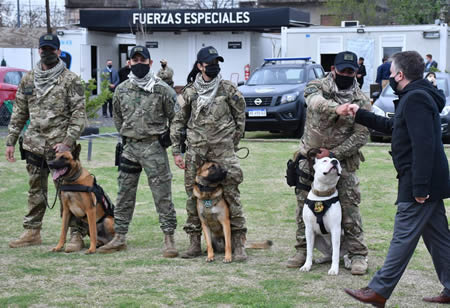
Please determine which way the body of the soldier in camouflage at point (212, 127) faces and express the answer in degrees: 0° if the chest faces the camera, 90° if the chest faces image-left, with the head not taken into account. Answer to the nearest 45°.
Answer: approximately 0°

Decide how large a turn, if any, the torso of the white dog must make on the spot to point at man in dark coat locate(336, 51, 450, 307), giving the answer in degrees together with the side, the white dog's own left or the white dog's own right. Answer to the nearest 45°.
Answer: approximately 45° to the white dog's own left

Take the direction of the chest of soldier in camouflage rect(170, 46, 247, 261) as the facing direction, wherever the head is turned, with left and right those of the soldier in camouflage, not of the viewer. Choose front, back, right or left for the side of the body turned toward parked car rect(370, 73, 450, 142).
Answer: back

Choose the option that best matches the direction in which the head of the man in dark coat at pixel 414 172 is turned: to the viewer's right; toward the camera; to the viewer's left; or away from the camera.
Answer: to the viewer's left

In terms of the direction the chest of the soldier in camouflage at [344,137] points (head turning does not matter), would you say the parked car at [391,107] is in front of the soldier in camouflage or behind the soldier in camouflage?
behind

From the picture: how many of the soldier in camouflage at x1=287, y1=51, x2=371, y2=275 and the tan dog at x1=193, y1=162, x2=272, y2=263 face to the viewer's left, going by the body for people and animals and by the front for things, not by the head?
0

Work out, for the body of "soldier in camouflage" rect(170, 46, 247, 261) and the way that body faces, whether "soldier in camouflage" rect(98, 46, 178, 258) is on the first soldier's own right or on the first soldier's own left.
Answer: on the first soldier's own right

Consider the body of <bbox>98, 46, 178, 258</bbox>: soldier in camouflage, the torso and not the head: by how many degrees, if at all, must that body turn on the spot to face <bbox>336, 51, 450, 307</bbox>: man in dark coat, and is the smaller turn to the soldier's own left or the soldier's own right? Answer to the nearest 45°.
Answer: approximately 45° to the soldier's own left

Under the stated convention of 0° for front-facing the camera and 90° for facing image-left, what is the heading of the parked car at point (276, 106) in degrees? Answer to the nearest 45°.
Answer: approximately 45°

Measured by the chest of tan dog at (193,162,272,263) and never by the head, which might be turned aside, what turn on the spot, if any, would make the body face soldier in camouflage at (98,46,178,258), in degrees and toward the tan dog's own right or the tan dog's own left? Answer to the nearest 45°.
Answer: approximately 135° to the tan dog's own right

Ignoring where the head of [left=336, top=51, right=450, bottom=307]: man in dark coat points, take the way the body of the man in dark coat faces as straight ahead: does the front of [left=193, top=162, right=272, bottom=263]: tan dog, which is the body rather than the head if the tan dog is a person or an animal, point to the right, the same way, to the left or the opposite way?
to the left
